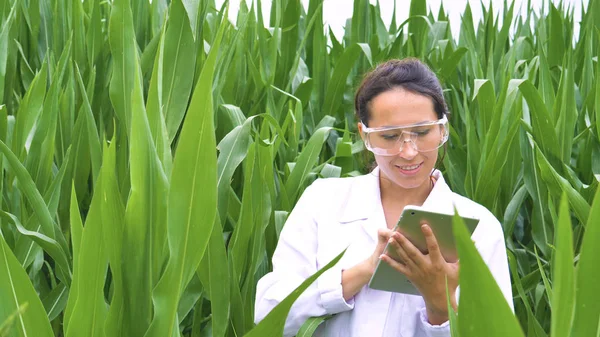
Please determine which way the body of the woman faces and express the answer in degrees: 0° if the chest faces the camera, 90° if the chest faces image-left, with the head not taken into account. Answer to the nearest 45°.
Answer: approximately 0°
